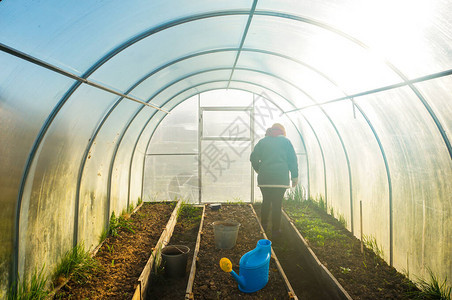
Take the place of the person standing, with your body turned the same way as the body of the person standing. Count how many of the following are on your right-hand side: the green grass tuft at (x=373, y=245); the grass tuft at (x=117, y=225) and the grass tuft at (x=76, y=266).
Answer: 1

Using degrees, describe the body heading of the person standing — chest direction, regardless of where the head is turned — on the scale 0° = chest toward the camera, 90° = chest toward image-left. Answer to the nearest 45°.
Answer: approximately 180°

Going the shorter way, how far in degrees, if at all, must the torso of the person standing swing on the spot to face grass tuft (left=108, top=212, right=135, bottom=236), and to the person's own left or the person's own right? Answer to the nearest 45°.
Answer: approximately 90° to the person's own left

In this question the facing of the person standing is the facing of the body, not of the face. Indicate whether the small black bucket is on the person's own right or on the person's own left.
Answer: on the person's own left

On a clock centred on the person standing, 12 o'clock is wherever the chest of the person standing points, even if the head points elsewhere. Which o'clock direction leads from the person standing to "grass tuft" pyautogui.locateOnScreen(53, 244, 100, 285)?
The grass tuft is roughly at 8 o'clock from the person standing.

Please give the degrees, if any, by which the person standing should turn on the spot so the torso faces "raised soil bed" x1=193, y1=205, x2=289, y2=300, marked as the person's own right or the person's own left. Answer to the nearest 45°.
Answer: approximately 135° to the person's own left

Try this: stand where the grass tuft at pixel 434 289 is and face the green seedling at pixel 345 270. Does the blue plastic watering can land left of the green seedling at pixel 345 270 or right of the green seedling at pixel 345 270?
left
